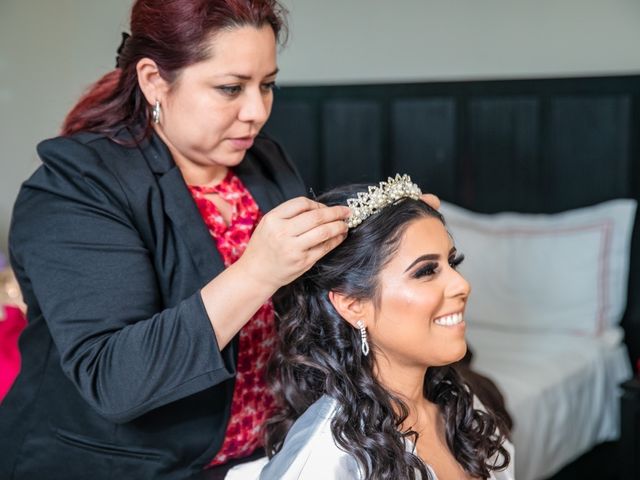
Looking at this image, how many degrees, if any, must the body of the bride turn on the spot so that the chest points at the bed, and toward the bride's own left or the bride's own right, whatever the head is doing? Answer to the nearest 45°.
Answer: approximately 135° to the bride's own left

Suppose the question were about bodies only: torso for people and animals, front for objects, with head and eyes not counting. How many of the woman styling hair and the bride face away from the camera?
0

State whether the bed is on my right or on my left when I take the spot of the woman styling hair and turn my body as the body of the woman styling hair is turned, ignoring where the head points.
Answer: on my left

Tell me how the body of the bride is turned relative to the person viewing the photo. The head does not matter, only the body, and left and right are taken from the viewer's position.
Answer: facing the viewer and to the right of the viewer

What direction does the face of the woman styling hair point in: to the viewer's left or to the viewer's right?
to the viewer's right
